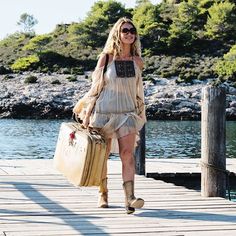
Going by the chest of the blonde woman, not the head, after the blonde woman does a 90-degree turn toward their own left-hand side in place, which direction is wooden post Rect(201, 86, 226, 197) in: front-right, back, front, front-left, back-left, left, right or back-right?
front

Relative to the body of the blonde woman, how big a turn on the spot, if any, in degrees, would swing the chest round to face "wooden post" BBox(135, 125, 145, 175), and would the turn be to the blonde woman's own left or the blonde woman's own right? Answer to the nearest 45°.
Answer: approximately 135° to the blonde woman's own left
